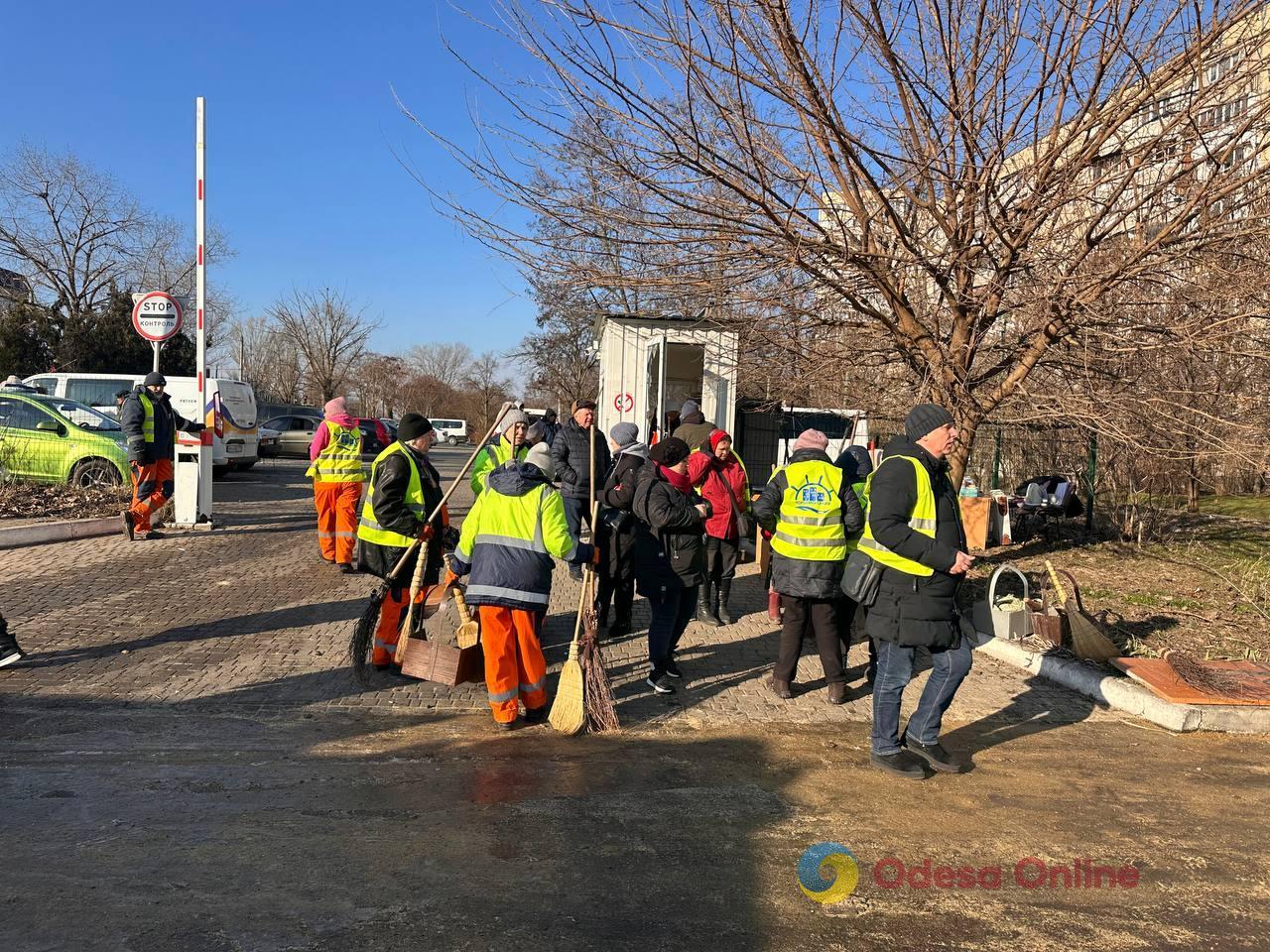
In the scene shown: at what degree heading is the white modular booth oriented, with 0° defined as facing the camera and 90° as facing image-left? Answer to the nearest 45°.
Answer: approximately 0°

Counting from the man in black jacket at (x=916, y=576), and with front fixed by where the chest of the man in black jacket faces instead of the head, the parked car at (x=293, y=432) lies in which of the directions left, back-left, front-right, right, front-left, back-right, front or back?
back-left

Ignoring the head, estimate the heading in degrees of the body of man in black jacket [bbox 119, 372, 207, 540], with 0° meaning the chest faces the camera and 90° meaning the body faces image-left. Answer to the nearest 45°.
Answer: approximately 315°

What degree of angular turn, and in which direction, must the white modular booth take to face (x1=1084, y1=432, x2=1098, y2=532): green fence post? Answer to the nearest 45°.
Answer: approximately 90° to its left

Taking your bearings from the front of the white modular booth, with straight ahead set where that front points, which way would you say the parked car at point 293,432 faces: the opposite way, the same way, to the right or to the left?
to the right

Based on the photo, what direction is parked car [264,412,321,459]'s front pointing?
to the viewer's left

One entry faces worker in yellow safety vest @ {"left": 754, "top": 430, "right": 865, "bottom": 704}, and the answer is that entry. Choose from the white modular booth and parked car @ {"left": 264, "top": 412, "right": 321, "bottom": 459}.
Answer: the white modular booth

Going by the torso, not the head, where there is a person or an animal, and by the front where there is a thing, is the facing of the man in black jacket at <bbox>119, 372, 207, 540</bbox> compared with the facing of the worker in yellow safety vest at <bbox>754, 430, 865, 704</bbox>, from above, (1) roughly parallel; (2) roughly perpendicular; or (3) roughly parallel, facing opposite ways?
roughly perpendicular

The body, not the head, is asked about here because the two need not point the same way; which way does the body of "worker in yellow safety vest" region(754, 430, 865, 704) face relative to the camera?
away from the camera

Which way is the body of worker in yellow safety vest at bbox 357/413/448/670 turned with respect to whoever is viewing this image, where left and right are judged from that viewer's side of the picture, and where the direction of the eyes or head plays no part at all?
facing to the right of the viewer

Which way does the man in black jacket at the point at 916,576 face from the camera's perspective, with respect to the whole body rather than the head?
to the viewer's right

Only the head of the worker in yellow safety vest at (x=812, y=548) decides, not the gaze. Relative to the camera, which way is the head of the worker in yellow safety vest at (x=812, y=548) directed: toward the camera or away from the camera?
away from the camera
